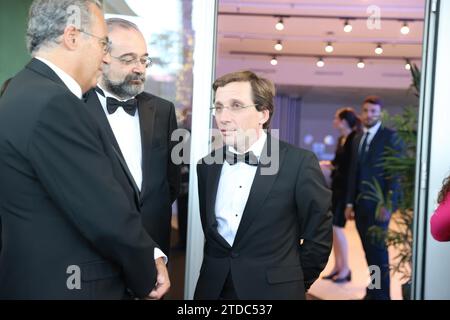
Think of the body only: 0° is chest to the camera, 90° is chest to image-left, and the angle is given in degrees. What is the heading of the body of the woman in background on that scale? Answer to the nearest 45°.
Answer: approximately 90°

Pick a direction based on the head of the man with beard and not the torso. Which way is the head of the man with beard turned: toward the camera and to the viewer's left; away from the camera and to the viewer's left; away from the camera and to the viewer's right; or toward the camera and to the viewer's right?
toward the camera and to the viewer's right

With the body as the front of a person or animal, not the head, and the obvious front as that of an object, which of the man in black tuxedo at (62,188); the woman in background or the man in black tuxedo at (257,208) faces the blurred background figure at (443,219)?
the man in black tuxedo at (62,188)

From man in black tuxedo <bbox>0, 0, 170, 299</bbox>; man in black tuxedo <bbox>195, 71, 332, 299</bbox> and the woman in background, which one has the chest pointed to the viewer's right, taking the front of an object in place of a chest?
man in black tuxedo <bbox>0, 0, 170, 299</bbox>

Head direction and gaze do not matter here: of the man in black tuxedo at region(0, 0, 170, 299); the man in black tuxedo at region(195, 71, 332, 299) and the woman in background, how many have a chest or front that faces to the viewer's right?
1

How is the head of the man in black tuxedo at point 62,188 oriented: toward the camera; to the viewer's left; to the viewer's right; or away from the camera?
to the viewer's right

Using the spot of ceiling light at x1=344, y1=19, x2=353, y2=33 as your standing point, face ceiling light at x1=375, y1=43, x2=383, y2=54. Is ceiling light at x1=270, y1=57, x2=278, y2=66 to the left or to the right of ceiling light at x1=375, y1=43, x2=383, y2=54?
left

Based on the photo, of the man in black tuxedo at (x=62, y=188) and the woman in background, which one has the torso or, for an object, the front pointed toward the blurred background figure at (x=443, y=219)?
the man in black tuxedo

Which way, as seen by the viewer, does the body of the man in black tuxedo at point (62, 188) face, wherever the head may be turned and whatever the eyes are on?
to the viewer's right
